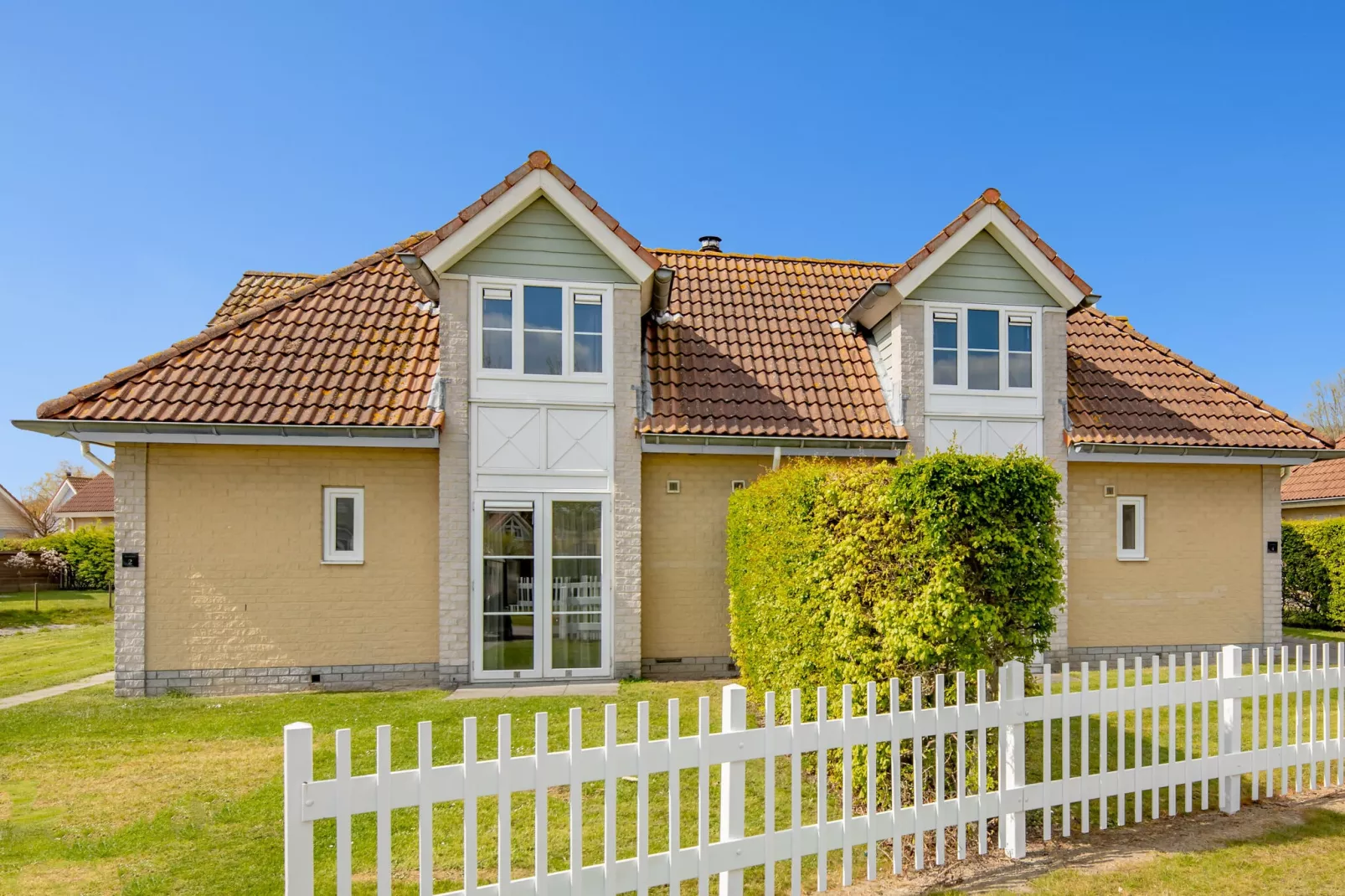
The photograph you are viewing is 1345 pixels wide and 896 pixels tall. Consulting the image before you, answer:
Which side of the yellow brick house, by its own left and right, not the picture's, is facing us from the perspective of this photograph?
front

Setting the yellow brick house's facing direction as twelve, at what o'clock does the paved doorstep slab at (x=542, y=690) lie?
The paved doorstep slab is roughly at 12 o'clock from the yellow brick house.

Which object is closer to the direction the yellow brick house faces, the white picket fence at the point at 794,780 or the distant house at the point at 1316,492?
the white picket fence

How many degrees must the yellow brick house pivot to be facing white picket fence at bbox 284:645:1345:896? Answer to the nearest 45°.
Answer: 0° — it already faces it

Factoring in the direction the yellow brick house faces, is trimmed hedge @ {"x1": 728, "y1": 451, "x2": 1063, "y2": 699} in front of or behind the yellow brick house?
in front
